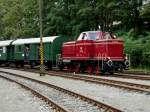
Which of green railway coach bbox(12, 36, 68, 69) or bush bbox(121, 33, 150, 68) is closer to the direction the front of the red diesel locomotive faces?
the bush

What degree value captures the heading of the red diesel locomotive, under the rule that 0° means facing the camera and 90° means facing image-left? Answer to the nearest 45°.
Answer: approximately 315°

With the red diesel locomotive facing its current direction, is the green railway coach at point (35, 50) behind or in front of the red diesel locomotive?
behind

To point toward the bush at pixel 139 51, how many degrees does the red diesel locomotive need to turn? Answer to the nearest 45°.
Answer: approximately 90° to its left

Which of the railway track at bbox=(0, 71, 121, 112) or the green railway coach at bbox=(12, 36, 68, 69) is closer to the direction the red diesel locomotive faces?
the railway track

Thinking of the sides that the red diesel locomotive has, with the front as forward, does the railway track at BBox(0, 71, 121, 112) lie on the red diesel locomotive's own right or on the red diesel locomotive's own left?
on the red diesel locomotive's own right
